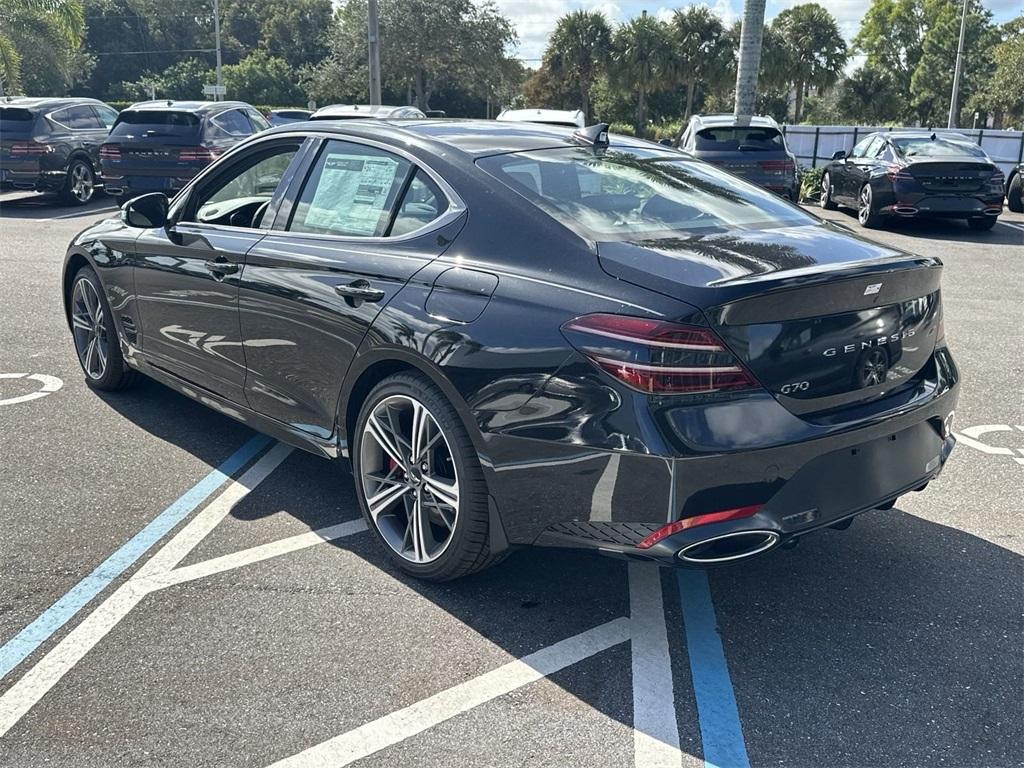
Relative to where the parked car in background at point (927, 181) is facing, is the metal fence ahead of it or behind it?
ahead

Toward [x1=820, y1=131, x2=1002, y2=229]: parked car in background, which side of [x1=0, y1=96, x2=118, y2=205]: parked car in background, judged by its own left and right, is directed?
right

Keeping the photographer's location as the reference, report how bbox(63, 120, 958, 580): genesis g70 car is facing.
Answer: facing away from the viewer and to the left of the viewer

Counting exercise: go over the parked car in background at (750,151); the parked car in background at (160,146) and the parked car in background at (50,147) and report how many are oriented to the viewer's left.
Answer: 0

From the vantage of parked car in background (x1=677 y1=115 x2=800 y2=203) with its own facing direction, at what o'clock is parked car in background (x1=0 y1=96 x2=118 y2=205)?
parked car in background (x1=0 y1=96 x2=118 y2=205) is roughly at 9 o'clock from parked car in background (x1=677 y1=115 x2=800 y2=203).

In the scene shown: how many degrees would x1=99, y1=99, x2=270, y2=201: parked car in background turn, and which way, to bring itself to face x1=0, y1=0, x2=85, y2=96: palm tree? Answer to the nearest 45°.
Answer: approximately 45° to its left

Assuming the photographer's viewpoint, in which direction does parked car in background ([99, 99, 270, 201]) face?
facing away from the viewer and to the right of the viewer

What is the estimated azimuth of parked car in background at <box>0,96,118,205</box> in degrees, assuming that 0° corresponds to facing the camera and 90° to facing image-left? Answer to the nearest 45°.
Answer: approximately 225°

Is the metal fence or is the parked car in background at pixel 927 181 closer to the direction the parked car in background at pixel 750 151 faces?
the metal fence

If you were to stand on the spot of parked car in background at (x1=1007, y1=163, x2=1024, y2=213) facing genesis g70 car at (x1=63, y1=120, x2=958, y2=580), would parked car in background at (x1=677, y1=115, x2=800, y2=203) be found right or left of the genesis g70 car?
right

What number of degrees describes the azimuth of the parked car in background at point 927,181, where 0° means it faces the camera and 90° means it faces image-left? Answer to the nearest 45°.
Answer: approximately 135°

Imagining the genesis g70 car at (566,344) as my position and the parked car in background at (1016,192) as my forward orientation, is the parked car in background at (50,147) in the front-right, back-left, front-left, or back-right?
front-left

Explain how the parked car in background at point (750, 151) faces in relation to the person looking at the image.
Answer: facing away from the viewer

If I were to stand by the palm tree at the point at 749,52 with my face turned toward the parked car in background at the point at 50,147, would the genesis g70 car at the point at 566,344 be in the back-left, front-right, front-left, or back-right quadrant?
front-left

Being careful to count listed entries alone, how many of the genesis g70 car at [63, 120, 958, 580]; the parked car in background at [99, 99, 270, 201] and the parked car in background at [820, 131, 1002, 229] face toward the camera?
0

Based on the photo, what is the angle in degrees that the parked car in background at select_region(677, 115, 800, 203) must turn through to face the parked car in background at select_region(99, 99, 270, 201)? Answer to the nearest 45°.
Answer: approximately 90° to its left

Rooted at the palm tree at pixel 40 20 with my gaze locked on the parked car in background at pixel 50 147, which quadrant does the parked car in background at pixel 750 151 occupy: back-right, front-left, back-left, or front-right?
front-left

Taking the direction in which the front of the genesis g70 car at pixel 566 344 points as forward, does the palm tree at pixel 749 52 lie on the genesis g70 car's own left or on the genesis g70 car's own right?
on the genesis g70 car's own right
